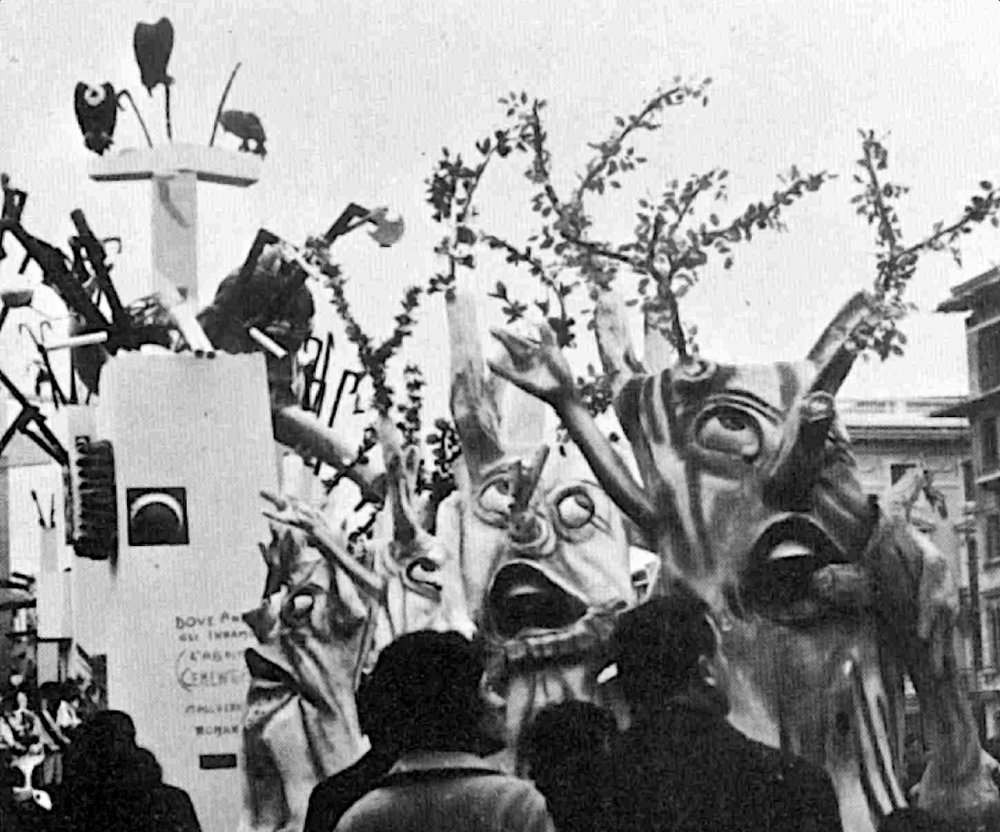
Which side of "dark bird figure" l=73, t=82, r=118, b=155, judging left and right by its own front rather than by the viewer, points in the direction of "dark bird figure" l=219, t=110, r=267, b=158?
left

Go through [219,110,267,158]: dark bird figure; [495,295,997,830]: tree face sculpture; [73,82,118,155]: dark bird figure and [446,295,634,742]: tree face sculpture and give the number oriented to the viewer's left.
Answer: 1

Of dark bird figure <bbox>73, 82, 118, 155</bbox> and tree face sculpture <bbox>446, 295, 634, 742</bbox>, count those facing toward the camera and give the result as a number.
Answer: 2

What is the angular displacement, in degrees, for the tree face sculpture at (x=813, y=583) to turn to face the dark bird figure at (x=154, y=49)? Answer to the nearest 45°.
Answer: approximately 135° to its right

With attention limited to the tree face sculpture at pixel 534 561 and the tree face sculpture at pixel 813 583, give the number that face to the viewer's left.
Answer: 0

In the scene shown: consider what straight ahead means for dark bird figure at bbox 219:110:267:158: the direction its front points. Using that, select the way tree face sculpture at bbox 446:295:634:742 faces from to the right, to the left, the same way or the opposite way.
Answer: to the left

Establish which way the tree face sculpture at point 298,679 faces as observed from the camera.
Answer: facing the viewer and to the left of the viewer

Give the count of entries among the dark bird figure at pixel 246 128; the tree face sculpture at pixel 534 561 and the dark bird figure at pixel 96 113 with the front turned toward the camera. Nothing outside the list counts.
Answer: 2

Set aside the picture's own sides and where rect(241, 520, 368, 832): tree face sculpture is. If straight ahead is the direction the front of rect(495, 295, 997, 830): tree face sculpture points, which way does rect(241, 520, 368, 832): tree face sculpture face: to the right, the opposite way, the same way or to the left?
to the right
